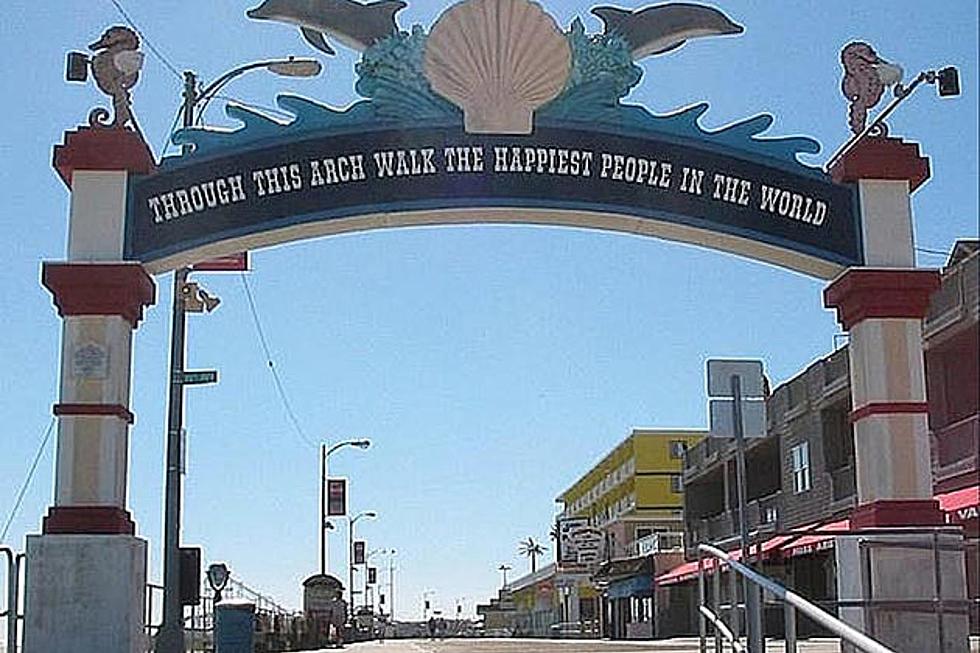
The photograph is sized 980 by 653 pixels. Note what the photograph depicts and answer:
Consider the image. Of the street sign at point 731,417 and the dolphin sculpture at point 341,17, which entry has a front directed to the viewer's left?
the dolphin sculpture

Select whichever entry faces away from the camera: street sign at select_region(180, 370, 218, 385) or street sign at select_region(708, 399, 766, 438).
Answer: street sign at select_region(708, 399, 766, 438)

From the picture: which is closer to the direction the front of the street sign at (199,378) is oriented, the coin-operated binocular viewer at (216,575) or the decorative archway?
the decorative archway

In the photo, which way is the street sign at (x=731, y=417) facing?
away from the camera

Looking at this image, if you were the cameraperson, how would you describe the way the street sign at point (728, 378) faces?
facing away from the viewer

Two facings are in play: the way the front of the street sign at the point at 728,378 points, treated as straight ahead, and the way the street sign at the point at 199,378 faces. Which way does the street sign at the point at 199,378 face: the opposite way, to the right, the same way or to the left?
the opposite way

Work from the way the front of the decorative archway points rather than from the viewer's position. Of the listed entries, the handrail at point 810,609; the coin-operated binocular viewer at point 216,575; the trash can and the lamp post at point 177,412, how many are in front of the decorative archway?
1

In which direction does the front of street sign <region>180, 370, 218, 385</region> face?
toward the camera

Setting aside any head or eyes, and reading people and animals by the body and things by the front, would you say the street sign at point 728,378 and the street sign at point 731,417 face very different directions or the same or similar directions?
same or similar directions

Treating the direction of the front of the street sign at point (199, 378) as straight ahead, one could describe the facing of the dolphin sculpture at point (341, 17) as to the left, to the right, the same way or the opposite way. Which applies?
to the right

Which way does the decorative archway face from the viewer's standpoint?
toward the camera

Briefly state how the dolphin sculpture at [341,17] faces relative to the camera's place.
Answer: facing to the left of the viewer

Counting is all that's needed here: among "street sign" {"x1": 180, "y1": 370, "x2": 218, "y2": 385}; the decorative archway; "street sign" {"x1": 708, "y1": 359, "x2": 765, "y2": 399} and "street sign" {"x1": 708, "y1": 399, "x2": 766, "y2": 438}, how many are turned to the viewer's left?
0
